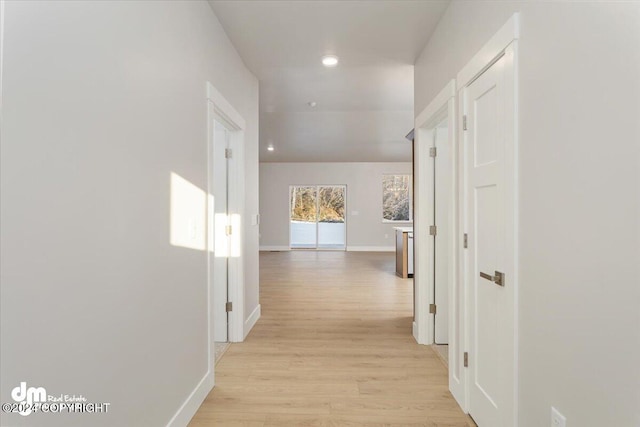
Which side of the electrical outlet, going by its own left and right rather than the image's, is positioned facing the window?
right

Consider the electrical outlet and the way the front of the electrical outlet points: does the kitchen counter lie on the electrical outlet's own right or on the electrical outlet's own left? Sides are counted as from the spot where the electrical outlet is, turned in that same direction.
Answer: on the electrical outlet's own right

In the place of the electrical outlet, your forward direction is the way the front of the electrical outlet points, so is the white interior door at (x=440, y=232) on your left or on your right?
on your right

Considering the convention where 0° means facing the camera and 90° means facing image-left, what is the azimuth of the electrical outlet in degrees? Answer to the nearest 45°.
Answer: approximately 45°
